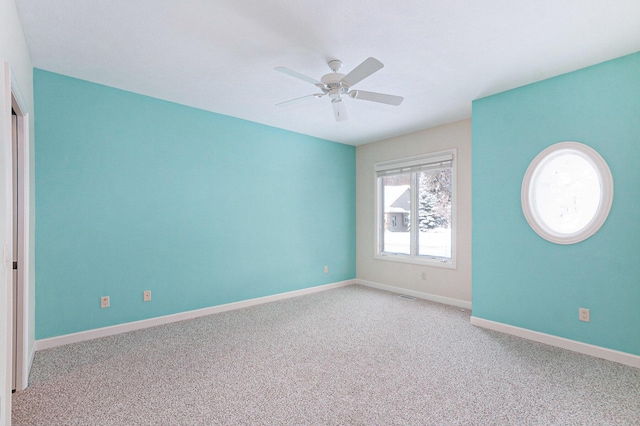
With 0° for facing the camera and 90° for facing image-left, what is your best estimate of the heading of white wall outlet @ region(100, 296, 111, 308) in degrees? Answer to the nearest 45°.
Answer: approximately 0°

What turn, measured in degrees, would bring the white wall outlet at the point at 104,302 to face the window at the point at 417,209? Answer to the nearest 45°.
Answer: approximately 90° to its left

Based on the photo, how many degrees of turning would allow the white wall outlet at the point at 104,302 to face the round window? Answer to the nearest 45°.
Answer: approximately 45° to its left

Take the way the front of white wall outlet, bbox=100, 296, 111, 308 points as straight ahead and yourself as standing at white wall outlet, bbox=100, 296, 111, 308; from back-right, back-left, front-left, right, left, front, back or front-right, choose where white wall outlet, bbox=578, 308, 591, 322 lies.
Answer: front-left
